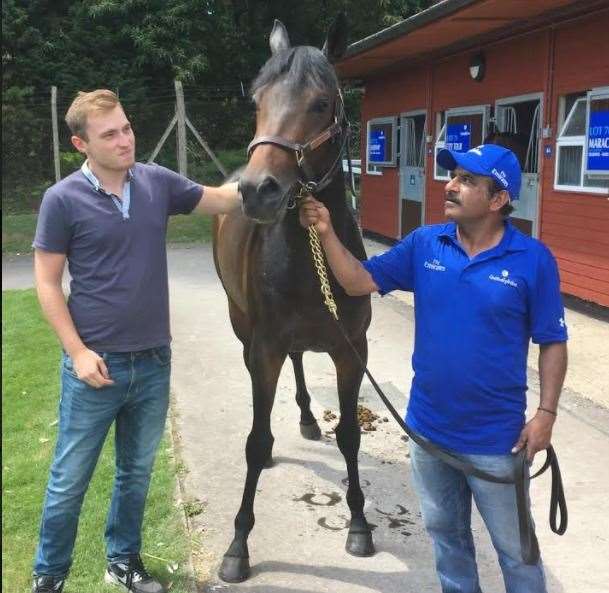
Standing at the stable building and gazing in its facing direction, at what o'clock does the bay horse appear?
The bay horse is roughly at 11 o'clock from the stable building.

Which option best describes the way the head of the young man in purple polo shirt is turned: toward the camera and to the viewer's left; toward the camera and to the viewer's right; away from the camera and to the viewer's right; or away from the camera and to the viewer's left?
toward the camera and to the viewer's right

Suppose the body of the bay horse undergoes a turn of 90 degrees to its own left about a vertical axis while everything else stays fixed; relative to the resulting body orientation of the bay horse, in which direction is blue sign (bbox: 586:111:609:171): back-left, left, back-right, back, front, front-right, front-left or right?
front-left

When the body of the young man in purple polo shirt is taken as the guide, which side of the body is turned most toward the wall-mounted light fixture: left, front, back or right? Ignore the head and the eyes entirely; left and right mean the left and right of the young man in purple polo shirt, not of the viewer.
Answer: left

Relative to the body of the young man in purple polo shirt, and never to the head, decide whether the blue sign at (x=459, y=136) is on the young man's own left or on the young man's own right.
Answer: on the young man's own left

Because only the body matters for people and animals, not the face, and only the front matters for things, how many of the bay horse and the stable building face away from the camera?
0

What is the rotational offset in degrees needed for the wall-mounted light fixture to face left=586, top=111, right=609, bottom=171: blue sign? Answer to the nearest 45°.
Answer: approximately 90° to its left
